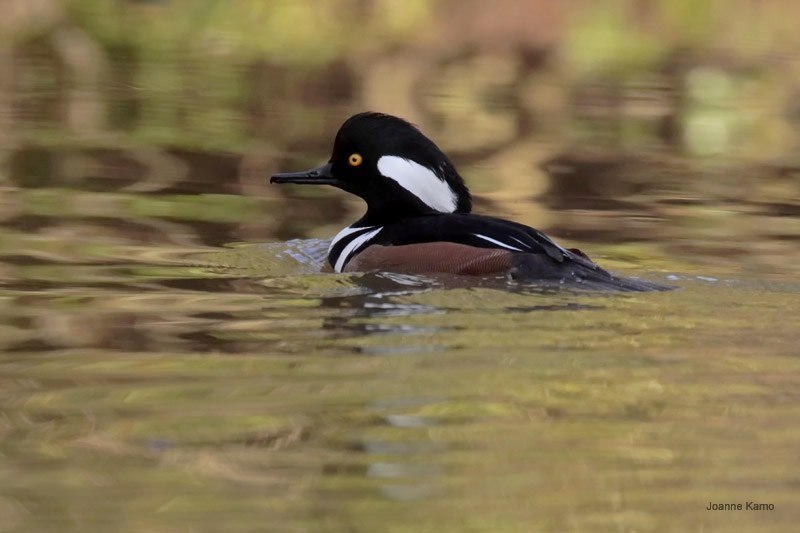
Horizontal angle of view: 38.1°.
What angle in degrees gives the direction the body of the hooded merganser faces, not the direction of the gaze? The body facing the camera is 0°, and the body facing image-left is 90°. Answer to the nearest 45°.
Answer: approximately 90°
